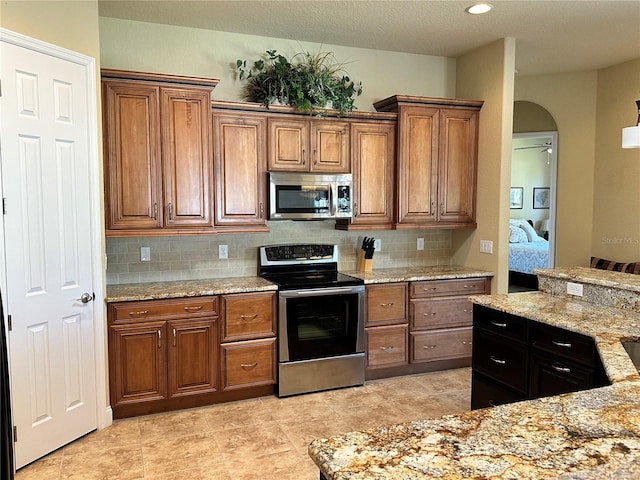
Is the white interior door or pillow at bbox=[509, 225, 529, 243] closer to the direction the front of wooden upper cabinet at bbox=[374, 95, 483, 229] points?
the white interior door

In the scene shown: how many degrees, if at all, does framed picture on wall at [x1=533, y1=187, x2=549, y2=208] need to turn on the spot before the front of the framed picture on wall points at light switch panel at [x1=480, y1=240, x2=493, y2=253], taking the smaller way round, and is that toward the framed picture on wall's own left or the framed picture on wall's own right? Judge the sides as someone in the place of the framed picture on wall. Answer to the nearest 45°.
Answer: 0° — it already faces it

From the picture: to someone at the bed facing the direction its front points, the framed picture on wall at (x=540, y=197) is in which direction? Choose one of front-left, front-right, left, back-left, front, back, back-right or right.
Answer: back

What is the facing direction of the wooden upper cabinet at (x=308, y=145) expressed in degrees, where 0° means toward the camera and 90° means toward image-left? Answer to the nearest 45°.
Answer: approximately 0°

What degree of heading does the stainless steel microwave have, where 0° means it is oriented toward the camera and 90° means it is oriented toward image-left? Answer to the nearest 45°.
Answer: approximately 0°

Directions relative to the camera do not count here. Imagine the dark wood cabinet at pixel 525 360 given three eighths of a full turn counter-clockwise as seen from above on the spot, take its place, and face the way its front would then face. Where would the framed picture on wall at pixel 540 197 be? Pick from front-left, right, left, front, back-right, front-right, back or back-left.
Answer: left

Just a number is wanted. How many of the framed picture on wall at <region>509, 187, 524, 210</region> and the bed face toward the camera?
2
